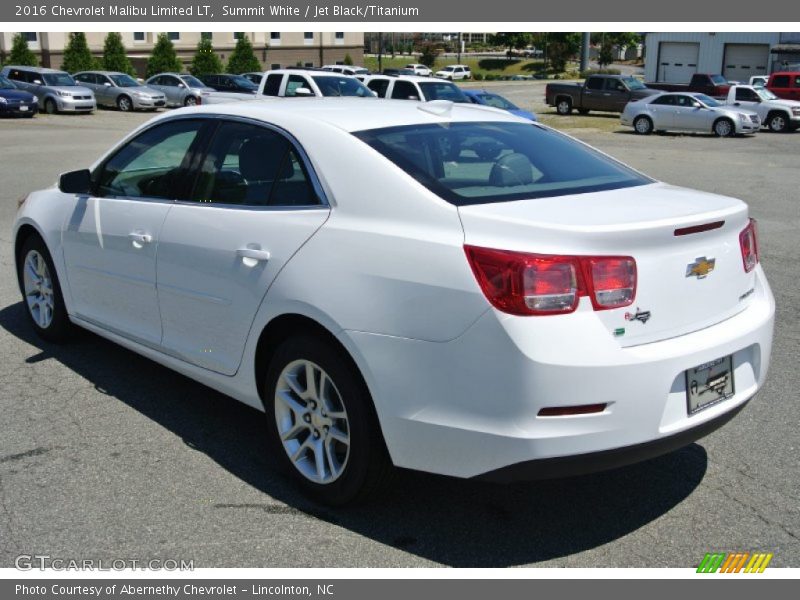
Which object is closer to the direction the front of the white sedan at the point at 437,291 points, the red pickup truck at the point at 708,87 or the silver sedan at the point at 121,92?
the silver sedan

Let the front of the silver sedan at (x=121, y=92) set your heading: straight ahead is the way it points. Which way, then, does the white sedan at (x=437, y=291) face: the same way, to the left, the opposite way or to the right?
the opposite way

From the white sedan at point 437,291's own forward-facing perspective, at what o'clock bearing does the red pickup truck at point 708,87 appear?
The red pickup truck is roughly at 2 o'clock from the white sedan.

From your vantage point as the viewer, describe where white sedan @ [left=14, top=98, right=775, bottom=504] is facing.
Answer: facing away from the viewer and to the left of the viewer

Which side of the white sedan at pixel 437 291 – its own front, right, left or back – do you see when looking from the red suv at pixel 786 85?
right

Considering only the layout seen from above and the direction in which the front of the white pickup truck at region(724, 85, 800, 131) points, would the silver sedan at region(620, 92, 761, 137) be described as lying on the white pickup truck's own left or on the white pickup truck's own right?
on the white pickup truck's own right
